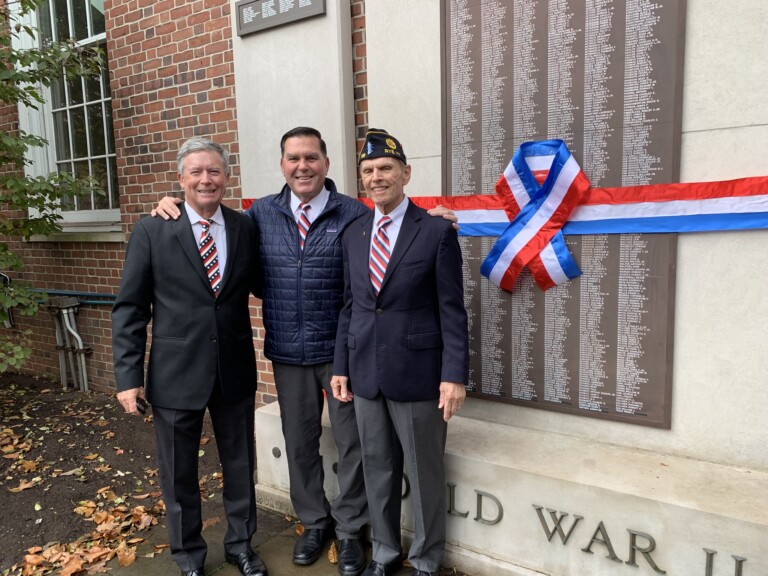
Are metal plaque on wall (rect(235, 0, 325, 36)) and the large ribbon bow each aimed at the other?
no

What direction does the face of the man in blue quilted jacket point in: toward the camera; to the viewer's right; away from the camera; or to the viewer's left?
toward the camera

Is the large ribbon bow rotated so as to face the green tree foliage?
no

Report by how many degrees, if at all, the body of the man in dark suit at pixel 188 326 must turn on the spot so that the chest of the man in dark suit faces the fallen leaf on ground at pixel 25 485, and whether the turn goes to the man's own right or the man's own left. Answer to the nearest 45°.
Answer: approximately 135° to the man's own right

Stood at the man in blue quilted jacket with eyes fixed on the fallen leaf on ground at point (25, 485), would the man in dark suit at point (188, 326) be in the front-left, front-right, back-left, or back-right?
front-left

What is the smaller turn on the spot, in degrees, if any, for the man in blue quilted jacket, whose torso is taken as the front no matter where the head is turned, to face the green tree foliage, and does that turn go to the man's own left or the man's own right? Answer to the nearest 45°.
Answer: approximately 135° to the man's own right

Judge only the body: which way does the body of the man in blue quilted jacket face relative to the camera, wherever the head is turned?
toward the camera

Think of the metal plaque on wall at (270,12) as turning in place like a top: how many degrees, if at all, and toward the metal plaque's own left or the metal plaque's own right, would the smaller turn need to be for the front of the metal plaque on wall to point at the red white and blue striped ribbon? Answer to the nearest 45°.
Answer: approximately 90° to the metal plaque's own left

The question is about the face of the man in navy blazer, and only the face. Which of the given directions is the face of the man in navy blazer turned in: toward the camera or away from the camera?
toward the camera

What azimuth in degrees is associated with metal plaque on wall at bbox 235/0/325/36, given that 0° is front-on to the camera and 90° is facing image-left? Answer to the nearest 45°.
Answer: approximately 45°

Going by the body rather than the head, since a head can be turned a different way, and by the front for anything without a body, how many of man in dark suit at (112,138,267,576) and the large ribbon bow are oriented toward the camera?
2

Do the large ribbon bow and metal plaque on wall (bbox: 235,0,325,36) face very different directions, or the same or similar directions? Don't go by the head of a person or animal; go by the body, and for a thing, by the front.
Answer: same or similar directions

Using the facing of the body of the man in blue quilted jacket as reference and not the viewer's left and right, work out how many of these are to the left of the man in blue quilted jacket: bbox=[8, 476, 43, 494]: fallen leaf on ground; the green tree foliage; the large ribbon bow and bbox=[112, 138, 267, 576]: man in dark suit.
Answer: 1

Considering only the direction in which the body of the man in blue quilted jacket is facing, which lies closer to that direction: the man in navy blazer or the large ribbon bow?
the man in navy blazer

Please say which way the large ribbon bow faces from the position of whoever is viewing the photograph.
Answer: facing the viewer

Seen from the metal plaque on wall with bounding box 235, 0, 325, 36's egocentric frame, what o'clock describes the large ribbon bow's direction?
The large ribbon bow is roughly at 9 o'clock from the metal plaque on wall.

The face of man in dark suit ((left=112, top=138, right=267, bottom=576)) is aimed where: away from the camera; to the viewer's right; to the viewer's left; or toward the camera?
toward the camera

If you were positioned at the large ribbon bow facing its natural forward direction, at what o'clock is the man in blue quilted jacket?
The man in blue quilted jacket is roughly at 2 o'clock from the large ribbon bow.
